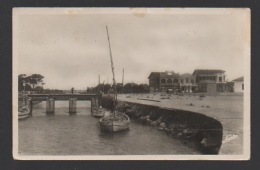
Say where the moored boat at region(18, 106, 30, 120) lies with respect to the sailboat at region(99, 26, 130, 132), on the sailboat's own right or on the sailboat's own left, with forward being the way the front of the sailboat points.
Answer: on the sailboat's own right
